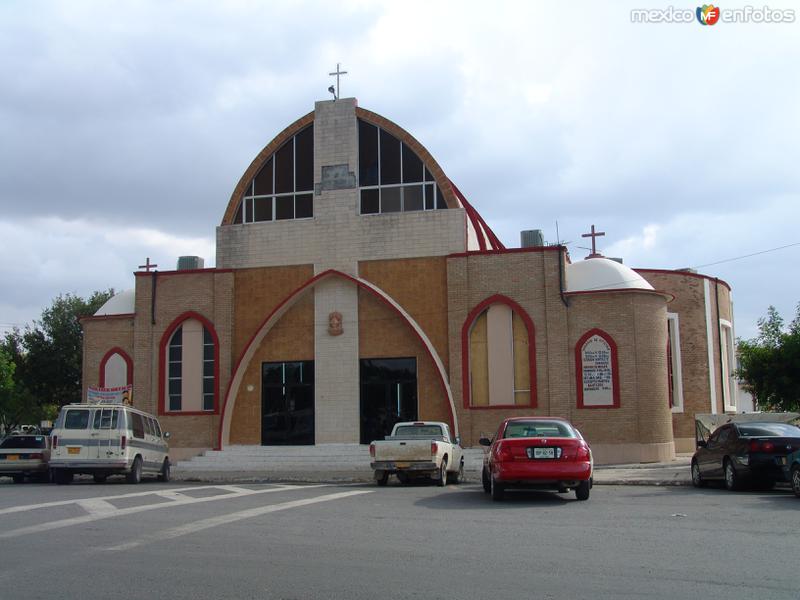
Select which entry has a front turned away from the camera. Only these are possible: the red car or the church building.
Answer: the red car

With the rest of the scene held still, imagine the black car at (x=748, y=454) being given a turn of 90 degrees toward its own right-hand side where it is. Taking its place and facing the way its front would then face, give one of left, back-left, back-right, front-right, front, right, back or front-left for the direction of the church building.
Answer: left

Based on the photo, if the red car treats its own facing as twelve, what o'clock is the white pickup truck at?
The white pickup truck is roughly at 11 o'clock from the red car.

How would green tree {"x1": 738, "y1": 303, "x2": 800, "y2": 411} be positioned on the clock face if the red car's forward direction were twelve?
The green tree is roughly at 1 o'clock from the red car.

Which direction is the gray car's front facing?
away from the camera

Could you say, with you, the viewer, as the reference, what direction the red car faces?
facing away from the viewer

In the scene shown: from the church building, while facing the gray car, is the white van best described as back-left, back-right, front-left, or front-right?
front-left

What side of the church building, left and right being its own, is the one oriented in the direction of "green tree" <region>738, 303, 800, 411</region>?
left

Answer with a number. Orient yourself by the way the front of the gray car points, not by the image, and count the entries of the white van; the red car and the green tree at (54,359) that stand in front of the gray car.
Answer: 1

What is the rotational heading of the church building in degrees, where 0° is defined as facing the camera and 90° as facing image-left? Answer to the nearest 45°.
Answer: approximately 0°

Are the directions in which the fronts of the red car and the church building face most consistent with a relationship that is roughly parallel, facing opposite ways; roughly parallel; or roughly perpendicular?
roughly parallel, facing opposite ways

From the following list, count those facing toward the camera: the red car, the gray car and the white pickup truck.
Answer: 0

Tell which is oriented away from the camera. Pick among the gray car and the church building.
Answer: the gray car

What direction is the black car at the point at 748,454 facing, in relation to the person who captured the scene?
facing away from the viewer and to the left of the viewer
